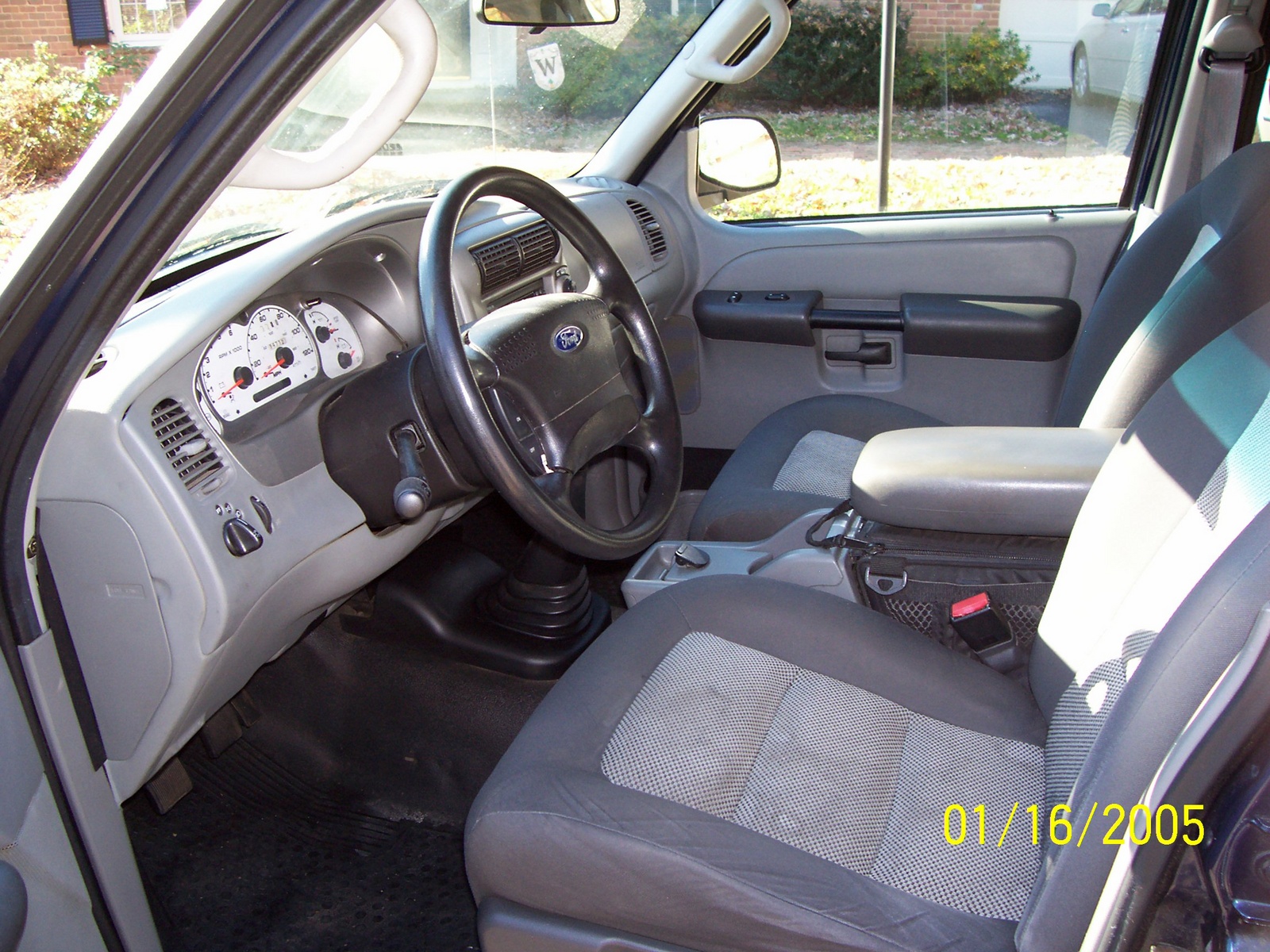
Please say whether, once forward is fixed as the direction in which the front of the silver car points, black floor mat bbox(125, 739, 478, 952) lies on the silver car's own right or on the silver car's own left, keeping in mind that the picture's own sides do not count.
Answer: on the silver car's own left

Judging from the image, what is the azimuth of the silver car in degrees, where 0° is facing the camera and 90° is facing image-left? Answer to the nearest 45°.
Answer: approximately 135°

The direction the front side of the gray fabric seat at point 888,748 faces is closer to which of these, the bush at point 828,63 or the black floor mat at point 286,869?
the black floor mat

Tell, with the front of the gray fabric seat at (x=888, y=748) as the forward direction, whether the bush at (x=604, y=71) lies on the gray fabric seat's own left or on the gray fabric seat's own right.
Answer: on the gray fabric seat's own right

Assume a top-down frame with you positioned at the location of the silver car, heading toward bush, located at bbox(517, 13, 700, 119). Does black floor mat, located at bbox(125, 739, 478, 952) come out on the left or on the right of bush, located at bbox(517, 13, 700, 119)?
left

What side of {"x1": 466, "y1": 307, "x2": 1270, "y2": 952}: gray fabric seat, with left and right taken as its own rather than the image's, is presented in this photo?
left

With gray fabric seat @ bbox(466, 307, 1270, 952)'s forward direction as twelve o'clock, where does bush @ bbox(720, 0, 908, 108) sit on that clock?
The bush is roughly at 3 o'clock from the gray fabric seat.

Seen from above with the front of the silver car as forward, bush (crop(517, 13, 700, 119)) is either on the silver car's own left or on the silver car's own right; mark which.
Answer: on the silver car's own left
